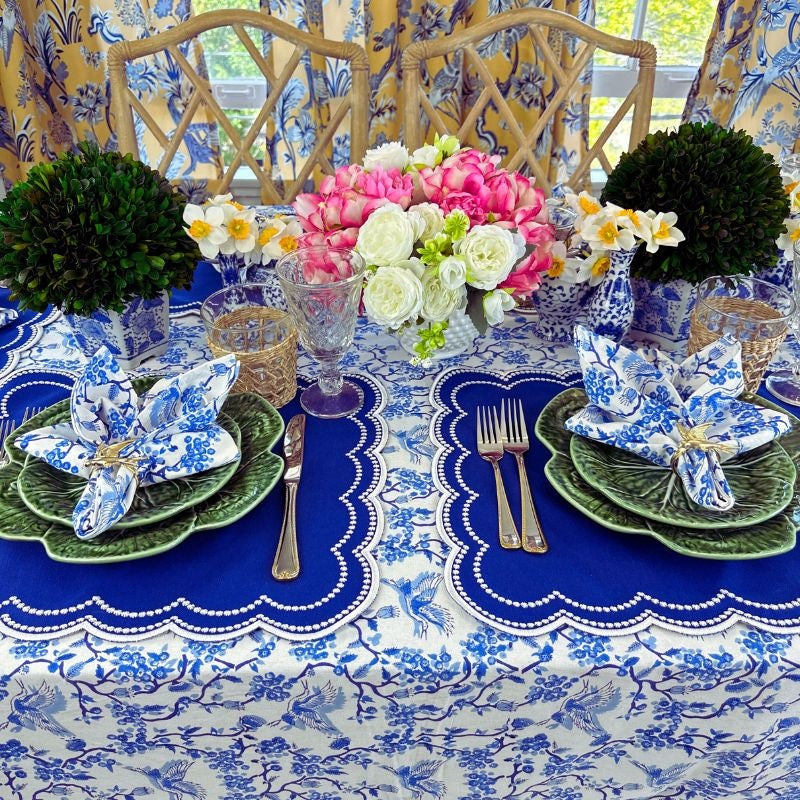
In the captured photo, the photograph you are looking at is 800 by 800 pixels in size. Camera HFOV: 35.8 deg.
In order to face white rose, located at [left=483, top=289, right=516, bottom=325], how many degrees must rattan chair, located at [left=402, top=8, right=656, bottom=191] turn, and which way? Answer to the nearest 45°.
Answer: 0° — it already faces it

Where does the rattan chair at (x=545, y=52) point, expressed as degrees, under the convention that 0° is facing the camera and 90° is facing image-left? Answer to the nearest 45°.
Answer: approximately 0°

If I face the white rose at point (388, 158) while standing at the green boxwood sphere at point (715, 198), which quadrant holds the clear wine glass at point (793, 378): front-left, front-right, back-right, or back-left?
back-left
